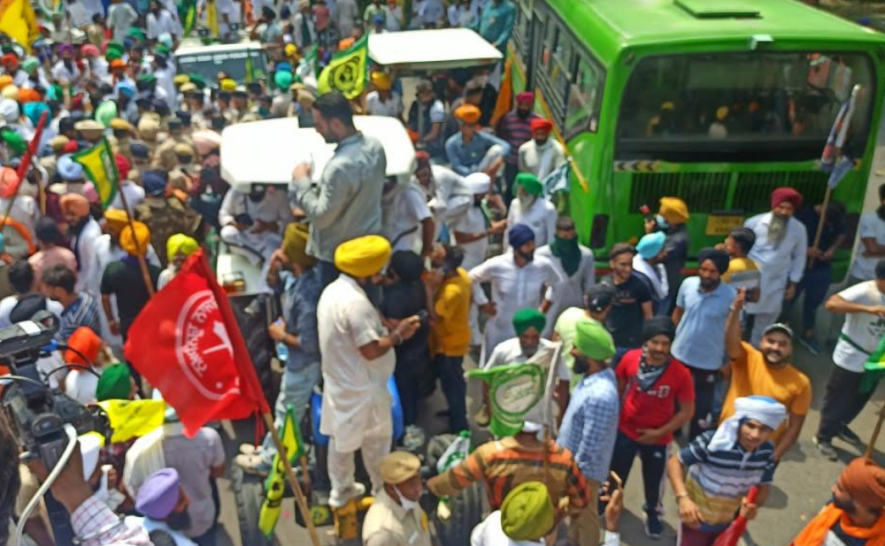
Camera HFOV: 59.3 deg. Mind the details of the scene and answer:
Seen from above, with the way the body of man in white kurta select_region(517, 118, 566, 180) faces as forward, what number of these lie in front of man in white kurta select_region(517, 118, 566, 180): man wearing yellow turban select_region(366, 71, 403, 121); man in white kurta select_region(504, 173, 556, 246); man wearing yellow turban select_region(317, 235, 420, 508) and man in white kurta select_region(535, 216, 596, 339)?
3

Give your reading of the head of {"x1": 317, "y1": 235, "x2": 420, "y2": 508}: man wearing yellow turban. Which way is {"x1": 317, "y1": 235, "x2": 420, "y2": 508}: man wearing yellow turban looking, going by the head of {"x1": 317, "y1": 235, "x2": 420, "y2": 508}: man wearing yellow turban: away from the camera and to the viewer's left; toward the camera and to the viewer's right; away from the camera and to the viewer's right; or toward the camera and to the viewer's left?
away from the camera and to the viewer's right

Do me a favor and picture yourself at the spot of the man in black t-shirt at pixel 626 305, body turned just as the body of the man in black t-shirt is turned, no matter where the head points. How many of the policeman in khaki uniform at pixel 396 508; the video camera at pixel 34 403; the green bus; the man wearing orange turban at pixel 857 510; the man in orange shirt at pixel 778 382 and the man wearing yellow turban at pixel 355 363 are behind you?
1

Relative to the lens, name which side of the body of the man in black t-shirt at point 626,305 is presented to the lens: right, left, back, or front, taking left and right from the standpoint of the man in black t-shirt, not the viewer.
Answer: front

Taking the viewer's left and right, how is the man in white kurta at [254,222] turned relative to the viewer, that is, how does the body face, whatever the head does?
facing the viewer

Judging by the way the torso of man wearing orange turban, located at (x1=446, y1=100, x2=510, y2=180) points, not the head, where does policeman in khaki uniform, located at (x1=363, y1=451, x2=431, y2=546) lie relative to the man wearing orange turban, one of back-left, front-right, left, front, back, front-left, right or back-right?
front

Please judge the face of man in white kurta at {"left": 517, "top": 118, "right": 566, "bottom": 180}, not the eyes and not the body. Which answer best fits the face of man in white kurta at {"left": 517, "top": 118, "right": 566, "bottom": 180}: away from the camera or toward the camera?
toward the camera

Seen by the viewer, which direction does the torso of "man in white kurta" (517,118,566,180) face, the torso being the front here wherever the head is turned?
toward the camera
